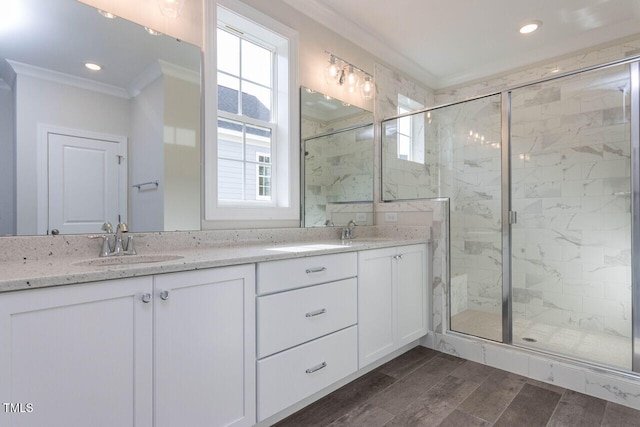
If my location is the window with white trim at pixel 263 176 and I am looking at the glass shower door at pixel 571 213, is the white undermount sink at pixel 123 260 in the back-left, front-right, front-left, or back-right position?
back-right

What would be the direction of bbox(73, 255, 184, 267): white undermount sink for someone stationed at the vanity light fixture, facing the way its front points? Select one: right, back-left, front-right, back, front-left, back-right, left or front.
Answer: right

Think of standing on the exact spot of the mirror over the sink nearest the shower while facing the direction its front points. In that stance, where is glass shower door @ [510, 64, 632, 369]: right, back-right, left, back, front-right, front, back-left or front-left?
front-left

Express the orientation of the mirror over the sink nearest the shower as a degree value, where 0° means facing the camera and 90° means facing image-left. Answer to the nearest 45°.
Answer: approximately 315°

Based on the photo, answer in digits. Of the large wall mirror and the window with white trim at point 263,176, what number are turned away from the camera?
0

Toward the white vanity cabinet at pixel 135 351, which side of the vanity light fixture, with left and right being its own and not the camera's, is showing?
right

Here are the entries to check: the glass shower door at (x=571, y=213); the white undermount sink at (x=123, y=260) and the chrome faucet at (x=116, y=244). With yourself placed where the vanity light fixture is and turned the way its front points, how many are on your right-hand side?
2

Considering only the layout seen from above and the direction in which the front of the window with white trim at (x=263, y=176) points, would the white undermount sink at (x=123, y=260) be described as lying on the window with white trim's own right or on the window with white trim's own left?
on the window with white trim's own right

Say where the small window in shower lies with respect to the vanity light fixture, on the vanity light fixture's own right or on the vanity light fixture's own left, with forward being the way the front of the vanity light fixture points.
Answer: on the vanity light fixture's own left

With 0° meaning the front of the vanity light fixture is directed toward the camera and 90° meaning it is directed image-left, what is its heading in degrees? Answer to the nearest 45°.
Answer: approximately 315°
